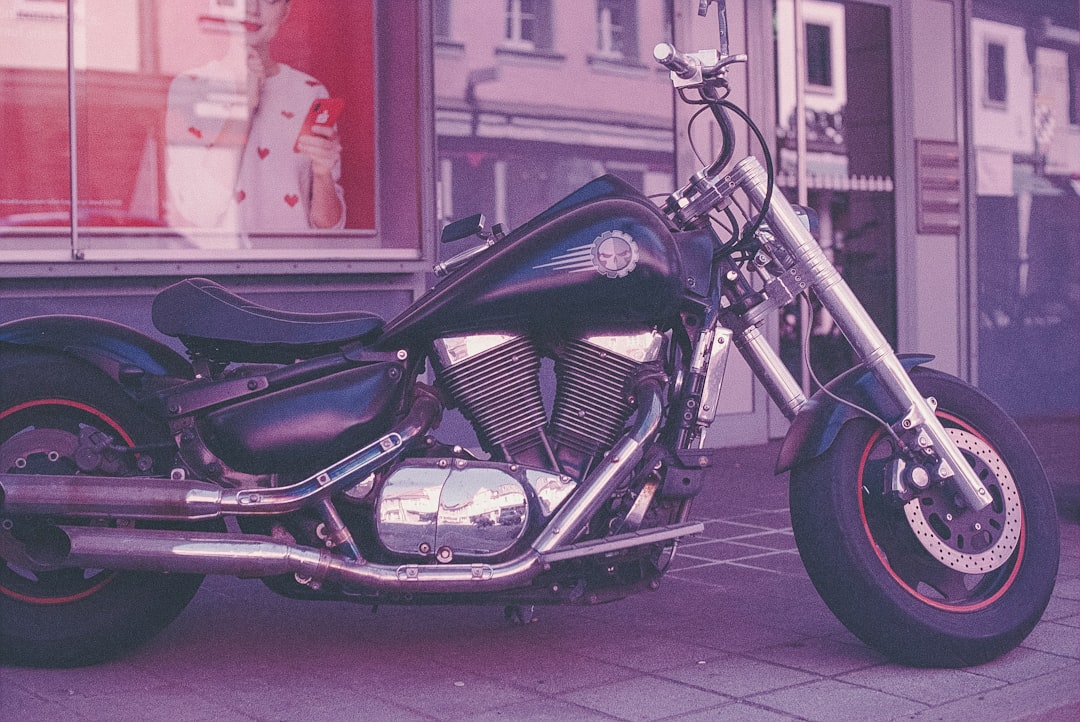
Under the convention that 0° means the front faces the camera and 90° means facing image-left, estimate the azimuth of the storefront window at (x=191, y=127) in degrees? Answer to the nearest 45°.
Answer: approximately 0°

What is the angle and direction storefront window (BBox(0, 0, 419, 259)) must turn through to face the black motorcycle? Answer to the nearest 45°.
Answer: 0° — it already faces it

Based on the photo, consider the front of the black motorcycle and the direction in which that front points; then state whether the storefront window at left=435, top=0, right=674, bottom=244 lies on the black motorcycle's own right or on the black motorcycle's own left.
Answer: on the black motorcycle's own left

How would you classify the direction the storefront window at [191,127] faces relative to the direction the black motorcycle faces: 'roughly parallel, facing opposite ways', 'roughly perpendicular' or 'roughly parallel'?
roughly perpendicular

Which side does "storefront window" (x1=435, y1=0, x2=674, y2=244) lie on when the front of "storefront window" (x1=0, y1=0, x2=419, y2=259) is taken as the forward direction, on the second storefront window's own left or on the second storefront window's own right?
on the second storefront window's own left

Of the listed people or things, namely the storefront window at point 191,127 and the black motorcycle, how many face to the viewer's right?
1

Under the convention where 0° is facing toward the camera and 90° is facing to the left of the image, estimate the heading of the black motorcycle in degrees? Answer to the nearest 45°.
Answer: approximately 270°
